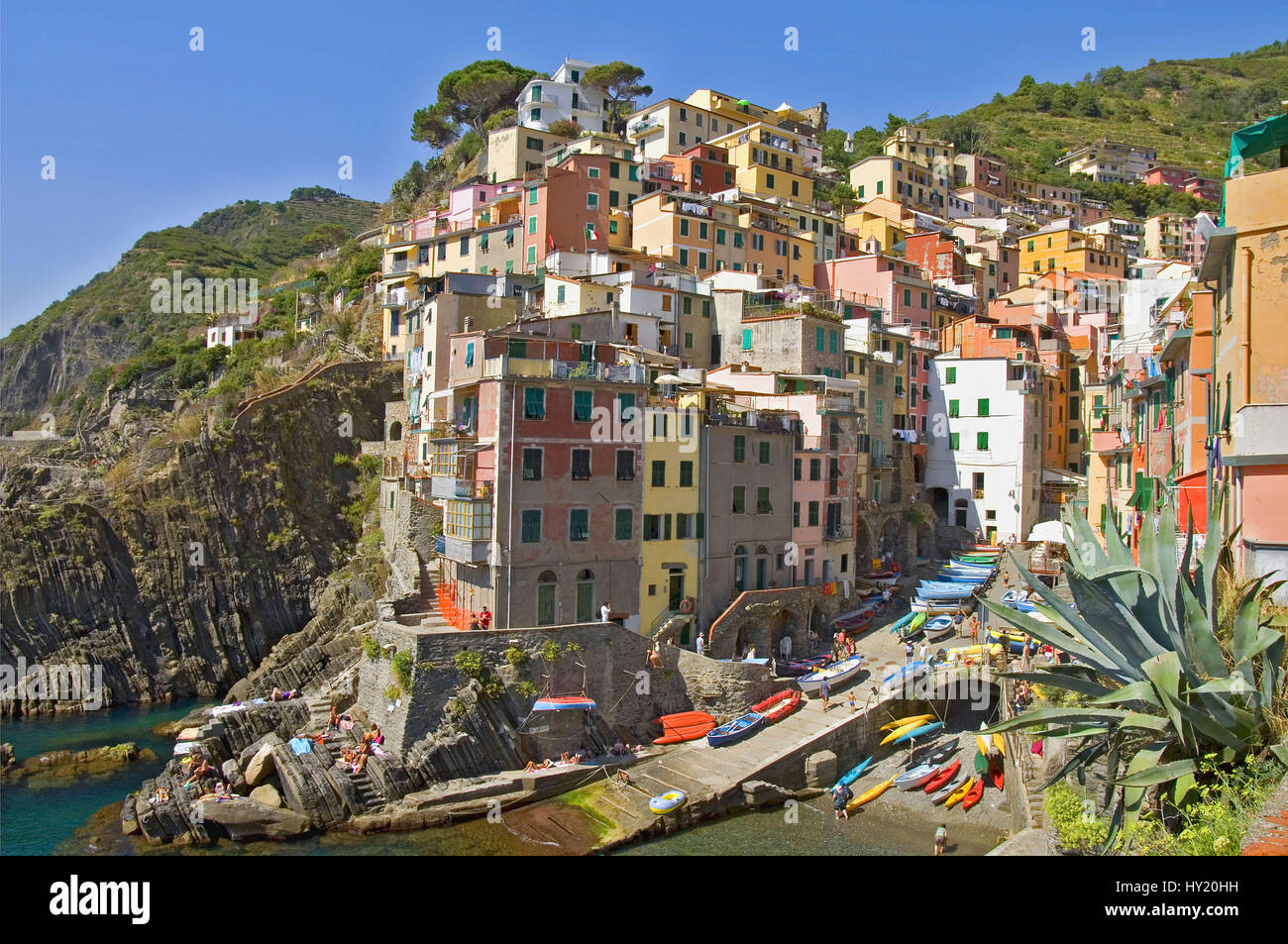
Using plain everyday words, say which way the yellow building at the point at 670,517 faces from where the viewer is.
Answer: facing the viewer

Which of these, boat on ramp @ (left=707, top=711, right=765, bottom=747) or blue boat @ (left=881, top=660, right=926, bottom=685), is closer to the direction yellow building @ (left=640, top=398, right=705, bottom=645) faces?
the boat on ramp

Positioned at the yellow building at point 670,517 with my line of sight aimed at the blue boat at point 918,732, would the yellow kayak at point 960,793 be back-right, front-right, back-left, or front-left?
front-right

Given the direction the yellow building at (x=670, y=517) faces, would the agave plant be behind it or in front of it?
in front

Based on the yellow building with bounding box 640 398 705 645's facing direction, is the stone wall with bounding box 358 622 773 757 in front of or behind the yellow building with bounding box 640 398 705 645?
in front

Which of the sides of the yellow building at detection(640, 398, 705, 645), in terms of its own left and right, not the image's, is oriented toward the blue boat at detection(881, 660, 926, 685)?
left
